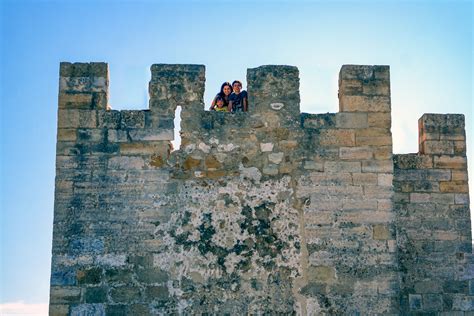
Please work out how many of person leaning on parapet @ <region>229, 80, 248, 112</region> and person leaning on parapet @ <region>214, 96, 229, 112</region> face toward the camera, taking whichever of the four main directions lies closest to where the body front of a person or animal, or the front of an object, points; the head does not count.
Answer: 2

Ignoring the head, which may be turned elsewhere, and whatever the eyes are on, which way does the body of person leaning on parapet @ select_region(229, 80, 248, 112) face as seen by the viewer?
toward the camera

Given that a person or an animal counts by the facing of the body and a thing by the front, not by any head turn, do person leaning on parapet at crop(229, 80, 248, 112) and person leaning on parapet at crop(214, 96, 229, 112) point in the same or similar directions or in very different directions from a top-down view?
same or similar directions

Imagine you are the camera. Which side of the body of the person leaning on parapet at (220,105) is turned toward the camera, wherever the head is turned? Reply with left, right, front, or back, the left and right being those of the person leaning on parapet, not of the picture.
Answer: front
